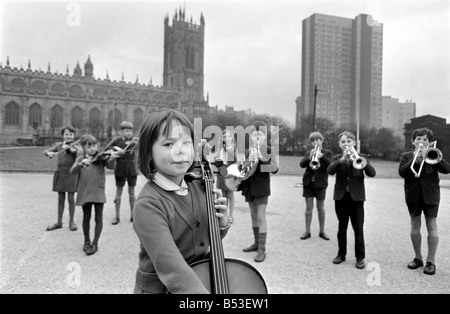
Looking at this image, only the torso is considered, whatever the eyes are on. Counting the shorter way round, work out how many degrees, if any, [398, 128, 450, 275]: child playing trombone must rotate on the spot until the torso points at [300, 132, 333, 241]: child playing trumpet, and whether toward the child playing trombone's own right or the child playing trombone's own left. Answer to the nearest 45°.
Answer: approximately 135° to the child playing trombone's own right

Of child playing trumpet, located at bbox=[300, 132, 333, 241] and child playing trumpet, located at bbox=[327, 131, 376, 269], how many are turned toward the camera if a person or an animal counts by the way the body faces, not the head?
2

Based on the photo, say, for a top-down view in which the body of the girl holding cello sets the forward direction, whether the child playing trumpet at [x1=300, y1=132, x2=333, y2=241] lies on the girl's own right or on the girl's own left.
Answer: on the girl's own left

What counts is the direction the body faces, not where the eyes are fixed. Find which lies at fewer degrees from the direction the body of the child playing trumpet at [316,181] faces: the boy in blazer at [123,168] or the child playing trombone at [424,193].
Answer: the child playing trombone

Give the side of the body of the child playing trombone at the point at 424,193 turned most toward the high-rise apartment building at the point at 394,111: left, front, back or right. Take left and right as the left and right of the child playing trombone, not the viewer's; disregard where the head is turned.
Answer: back

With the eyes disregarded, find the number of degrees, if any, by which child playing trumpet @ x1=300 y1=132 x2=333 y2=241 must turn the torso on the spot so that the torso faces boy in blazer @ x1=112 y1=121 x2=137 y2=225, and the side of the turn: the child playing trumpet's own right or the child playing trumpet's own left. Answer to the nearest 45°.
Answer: approximately 90° to the child playing trumpet's own right

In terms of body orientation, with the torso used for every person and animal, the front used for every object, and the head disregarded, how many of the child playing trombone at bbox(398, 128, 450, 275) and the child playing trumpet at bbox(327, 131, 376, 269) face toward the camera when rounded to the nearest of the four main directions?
2

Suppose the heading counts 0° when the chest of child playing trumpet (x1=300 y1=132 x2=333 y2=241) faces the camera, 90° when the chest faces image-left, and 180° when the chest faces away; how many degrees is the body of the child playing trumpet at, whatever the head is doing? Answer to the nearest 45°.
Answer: approximately 0°

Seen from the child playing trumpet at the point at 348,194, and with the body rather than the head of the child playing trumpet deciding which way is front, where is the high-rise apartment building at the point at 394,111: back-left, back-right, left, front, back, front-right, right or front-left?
back
